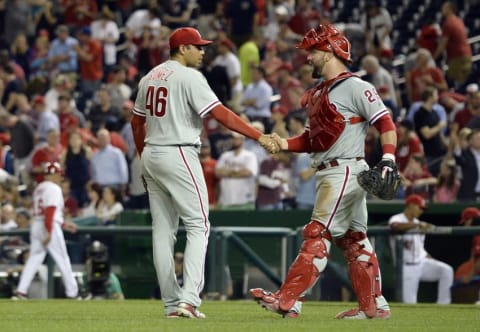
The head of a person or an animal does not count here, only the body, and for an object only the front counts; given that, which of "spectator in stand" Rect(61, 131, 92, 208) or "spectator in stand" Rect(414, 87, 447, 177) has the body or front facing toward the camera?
"spectator in stand" Rect(61, 131, 92, 208)

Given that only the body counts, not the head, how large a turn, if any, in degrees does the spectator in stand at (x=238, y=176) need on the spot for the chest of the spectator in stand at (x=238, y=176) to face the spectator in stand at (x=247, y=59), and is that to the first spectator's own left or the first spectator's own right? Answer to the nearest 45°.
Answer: approximately 180°

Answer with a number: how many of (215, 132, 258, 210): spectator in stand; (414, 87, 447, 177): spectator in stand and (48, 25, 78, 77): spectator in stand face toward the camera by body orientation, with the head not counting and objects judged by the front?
2

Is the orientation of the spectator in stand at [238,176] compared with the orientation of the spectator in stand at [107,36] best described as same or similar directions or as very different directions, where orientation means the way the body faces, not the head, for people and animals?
same or similar directions

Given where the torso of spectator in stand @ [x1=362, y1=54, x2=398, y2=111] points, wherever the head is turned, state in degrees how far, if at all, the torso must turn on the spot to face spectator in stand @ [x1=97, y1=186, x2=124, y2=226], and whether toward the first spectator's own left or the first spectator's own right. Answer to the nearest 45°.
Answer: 0° — they already face them

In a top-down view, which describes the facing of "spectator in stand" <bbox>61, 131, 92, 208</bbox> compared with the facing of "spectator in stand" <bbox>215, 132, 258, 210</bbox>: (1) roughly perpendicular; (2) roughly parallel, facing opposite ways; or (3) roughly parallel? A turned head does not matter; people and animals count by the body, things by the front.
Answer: roughly parallel

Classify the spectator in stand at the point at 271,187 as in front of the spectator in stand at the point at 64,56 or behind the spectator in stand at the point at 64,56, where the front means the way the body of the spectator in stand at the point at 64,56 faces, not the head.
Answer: in front

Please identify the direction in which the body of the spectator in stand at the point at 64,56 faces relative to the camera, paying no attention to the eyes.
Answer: toward the camera

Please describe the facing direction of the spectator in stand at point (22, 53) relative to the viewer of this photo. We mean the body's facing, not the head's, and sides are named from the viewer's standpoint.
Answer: facing the viewer

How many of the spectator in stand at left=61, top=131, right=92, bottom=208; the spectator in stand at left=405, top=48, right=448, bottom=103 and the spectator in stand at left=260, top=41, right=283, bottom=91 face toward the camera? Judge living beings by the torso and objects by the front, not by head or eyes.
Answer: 3

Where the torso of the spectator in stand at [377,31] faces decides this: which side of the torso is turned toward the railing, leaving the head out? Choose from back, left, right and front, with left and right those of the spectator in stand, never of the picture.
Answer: front

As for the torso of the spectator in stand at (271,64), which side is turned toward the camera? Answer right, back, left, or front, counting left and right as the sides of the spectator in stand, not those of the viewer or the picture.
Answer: front

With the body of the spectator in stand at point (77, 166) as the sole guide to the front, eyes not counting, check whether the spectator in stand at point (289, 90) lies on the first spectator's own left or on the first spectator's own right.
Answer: on the first spectator's own left

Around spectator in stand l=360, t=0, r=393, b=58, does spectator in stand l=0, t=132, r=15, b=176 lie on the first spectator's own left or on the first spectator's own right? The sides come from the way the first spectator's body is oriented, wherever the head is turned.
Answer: on the first spectator's own right

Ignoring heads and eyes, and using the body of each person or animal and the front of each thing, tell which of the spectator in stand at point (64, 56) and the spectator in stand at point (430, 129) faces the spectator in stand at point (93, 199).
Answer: the spectator in stand at point (64, 56)
